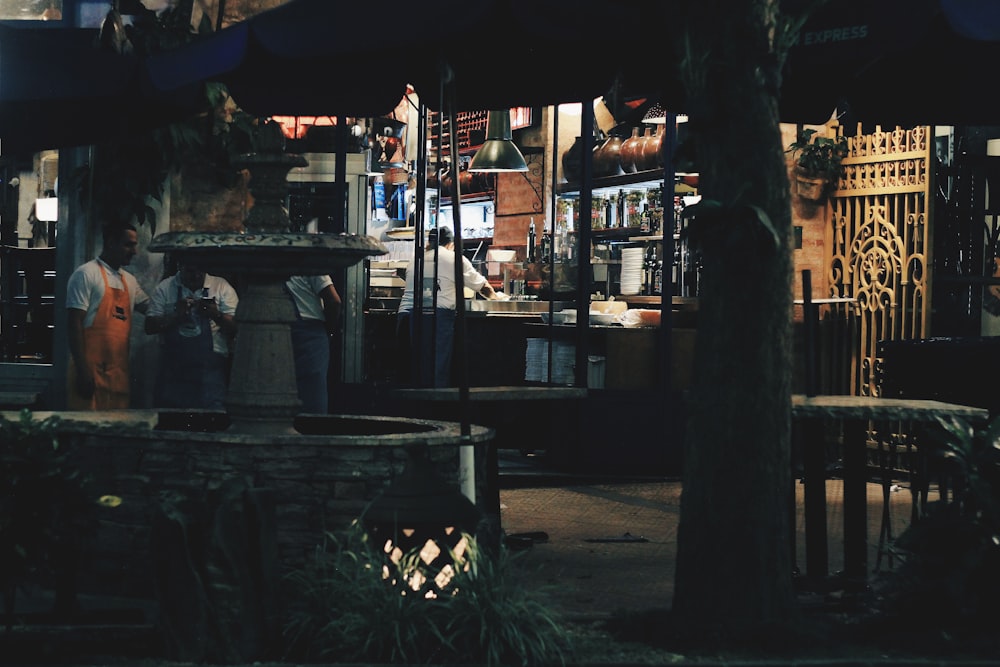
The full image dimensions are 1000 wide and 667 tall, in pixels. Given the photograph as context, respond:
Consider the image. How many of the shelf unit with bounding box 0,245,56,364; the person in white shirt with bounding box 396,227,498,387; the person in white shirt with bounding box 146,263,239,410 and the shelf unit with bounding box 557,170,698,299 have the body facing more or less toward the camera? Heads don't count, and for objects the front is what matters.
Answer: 3

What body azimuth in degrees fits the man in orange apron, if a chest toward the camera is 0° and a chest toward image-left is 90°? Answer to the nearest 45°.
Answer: approximately 315°

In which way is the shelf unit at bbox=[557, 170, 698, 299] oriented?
toward the camera

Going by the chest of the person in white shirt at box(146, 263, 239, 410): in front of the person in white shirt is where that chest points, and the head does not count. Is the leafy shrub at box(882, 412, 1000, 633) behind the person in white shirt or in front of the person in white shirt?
in front

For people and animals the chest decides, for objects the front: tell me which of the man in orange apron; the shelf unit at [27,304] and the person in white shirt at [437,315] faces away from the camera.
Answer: the person in white shirt

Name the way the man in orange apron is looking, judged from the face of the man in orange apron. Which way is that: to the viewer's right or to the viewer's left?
to the viewer's right

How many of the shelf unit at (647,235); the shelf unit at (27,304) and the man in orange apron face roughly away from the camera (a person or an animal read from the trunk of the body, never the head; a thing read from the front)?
0

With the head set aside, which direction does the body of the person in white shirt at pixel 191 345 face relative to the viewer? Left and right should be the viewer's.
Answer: facing the viewer

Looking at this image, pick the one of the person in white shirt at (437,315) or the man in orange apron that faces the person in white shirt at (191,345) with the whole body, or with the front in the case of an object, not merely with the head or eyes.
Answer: the man in orange apron

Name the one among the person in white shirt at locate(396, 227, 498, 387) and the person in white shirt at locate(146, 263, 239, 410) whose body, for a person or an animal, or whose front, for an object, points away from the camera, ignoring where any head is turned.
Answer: the person in white shirt at locate(396, 227, 498, 387)

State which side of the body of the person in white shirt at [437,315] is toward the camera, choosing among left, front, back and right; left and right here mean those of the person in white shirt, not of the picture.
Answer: back

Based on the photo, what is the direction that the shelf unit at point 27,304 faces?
toward the camera
